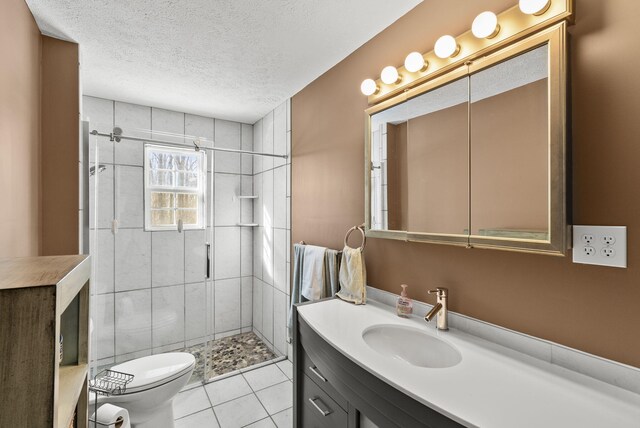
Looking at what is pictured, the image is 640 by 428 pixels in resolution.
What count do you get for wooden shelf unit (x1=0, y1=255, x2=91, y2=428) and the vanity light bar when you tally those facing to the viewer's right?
1

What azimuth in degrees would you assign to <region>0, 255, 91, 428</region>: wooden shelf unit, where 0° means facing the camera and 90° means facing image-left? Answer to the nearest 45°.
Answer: approximately 270°

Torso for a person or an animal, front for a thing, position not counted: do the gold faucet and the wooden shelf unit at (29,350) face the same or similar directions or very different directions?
very different directions

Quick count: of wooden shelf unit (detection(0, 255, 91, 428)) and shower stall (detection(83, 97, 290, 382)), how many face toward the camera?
1

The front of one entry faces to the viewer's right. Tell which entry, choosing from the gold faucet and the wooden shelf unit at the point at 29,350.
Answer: the wooden shelf unit

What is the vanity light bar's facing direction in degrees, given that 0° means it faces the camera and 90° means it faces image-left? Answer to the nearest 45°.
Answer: approximately 45°

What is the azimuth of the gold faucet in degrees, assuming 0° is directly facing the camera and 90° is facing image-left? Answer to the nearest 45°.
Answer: approximately 45°
